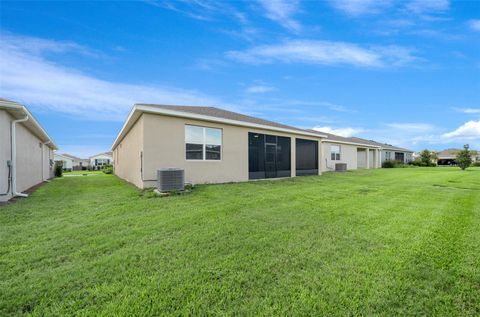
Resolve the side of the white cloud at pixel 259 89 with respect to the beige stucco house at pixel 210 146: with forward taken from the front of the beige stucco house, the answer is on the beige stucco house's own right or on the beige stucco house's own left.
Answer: on the beige stucco house's own right

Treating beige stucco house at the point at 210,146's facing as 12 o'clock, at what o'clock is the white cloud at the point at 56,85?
The white cloud is roughly at 11 o'clock from the beige stucco house.
